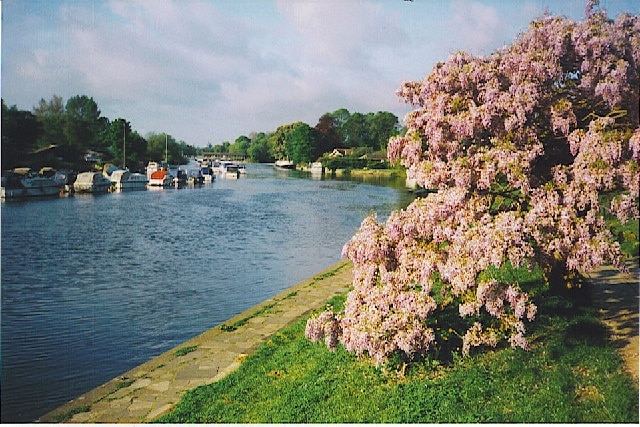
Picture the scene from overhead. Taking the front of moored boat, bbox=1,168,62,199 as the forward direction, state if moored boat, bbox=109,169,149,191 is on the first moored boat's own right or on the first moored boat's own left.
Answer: on the first moored boat's own left
